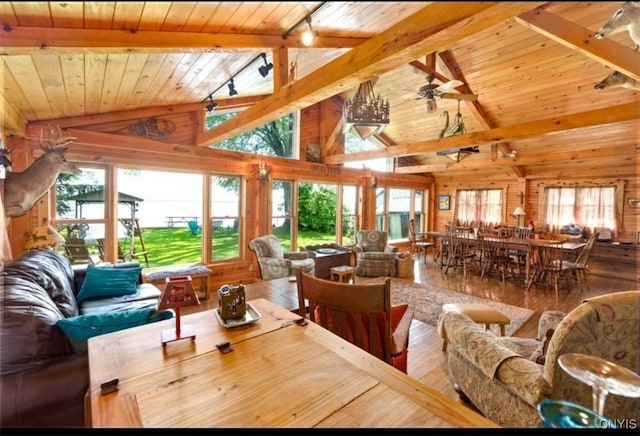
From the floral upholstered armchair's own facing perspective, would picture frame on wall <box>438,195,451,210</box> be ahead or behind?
ahead

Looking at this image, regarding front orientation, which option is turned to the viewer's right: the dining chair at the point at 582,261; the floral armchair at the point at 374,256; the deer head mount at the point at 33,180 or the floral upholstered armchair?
the deer head mount

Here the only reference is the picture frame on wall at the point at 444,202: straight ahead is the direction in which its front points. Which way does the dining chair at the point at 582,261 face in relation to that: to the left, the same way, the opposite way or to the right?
to the right

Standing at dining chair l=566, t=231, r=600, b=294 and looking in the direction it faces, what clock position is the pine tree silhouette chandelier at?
The pine tree silhouette chandelier is roughly at 10 o'clock from the dining chair.

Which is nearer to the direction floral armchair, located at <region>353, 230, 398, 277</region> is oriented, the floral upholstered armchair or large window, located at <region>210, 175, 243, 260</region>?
the floral upholstered armchair

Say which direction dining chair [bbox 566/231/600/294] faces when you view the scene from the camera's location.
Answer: facing to the left of the viewer

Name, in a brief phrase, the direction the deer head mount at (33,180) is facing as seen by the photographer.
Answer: facing to the right of the viewer

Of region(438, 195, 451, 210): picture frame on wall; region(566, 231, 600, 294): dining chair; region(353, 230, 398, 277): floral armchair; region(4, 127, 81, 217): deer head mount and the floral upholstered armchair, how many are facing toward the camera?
2

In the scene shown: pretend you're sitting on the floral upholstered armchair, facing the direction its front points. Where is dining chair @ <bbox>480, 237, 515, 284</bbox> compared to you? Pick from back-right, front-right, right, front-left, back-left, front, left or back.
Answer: front-right

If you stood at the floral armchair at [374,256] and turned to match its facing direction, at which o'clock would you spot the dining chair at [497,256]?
The dining chair is roughly at 9 o'clock from the floral armchair.

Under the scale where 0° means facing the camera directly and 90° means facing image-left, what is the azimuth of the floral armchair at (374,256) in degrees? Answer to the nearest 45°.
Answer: approximately 0°
